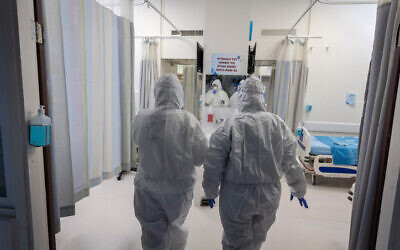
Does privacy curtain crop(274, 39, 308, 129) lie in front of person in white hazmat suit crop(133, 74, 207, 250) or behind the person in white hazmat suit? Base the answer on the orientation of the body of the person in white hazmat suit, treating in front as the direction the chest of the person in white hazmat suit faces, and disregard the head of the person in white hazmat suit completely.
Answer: in front

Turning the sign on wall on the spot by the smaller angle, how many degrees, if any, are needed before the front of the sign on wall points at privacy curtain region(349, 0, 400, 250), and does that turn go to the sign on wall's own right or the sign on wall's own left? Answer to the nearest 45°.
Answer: approximately 45° to the sign on wall's own left

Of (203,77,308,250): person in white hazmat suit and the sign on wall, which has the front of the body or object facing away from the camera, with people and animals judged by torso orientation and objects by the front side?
the person in white hazmat suit

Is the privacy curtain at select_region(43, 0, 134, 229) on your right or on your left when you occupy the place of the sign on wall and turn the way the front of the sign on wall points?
on your right

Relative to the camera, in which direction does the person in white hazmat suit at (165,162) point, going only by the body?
away from the camera

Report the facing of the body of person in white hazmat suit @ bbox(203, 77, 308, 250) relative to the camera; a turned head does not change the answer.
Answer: away from the camera

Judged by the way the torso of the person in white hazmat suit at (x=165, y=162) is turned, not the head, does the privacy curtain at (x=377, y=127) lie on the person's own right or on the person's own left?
on the person's own right

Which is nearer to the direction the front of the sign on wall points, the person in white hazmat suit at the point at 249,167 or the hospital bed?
the person in white hazmat suit

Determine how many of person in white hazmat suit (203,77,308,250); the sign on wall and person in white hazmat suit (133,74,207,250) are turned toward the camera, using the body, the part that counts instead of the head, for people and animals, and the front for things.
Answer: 1

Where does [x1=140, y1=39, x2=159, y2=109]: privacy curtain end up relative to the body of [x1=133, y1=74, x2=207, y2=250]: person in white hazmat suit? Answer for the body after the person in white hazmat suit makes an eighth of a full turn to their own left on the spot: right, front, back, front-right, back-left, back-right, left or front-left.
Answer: front-right

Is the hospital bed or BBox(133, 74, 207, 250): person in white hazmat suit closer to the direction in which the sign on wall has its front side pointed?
the person in white hazmat suit

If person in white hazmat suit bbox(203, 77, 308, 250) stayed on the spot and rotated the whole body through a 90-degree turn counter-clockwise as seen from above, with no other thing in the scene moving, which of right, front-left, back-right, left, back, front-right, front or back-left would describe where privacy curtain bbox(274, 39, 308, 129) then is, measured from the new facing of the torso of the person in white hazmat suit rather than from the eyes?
right

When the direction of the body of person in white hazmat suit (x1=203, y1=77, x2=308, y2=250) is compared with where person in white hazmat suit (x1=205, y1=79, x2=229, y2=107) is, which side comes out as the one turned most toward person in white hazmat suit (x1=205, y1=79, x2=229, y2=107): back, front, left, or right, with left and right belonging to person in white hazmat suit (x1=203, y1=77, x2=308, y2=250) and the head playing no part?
front

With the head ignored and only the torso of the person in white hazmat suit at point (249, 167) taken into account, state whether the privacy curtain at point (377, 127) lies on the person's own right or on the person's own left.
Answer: on the person's own right

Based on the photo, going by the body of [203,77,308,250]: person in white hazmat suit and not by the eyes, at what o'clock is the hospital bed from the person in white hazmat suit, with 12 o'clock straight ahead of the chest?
The hospital bed is roughly at 1 o'clock from the person in white hazmat suit.

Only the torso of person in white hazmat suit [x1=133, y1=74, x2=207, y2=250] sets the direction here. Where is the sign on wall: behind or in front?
in front

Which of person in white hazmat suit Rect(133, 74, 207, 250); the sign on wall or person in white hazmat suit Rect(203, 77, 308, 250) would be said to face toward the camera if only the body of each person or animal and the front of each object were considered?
the sign on wall

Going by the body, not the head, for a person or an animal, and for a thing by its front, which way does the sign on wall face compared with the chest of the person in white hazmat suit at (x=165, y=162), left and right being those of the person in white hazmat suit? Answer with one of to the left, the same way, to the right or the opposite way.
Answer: the opposite way
